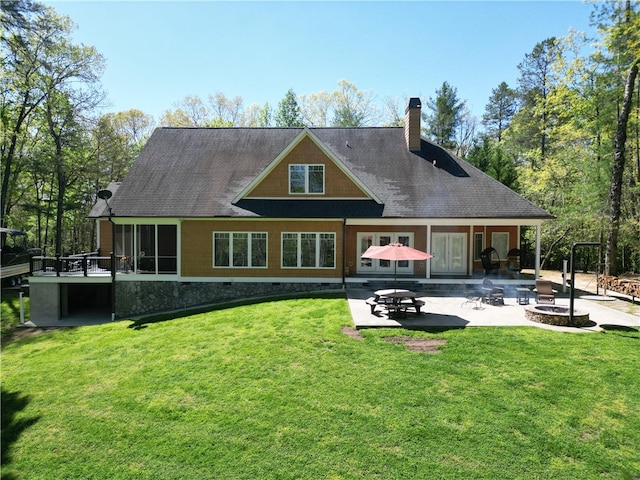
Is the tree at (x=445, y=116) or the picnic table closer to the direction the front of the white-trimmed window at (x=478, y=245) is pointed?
the picnic table

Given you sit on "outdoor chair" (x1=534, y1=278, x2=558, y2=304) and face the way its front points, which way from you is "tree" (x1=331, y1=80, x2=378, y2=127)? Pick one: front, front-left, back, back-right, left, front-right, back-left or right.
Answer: back-right

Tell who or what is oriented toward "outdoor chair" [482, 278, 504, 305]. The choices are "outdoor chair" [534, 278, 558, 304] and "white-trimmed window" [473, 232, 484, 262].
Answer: the white-trimmed window

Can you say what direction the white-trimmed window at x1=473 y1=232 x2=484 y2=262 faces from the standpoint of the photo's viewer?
facing the viewer

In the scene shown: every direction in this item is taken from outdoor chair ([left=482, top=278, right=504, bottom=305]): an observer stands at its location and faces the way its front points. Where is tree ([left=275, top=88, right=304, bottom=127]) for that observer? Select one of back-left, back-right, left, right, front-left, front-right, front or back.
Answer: back

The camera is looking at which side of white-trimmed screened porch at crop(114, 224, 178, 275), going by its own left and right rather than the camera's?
front

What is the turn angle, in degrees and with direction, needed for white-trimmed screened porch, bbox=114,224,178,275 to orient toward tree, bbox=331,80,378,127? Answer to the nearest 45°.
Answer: approximately 135° to its left

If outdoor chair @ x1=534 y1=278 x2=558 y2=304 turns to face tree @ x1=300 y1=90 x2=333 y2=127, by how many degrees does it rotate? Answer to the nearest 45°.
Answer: approximately 135° to its right

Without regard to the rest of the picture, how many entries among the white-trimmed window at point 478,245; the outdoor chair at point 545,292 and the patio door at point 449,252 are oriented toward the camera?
3

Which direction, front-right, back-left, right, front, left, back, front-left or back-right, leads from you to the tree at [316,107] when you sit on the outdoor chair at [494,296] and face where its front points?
back

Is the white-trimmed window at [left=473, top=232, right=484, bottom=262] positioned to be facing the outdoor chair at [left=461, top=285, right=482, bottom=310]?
yes

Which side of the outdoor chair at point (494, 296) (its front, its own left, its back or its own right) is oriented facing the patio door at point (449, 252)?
back

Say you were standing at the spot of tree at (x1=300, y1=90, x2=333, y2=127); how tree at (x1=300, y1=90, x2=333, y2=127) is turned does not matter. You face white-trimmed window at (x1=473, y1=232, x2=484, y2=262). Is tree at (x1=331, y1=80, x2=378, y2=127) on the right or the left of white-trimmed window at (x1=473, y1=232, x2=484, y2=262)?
left
